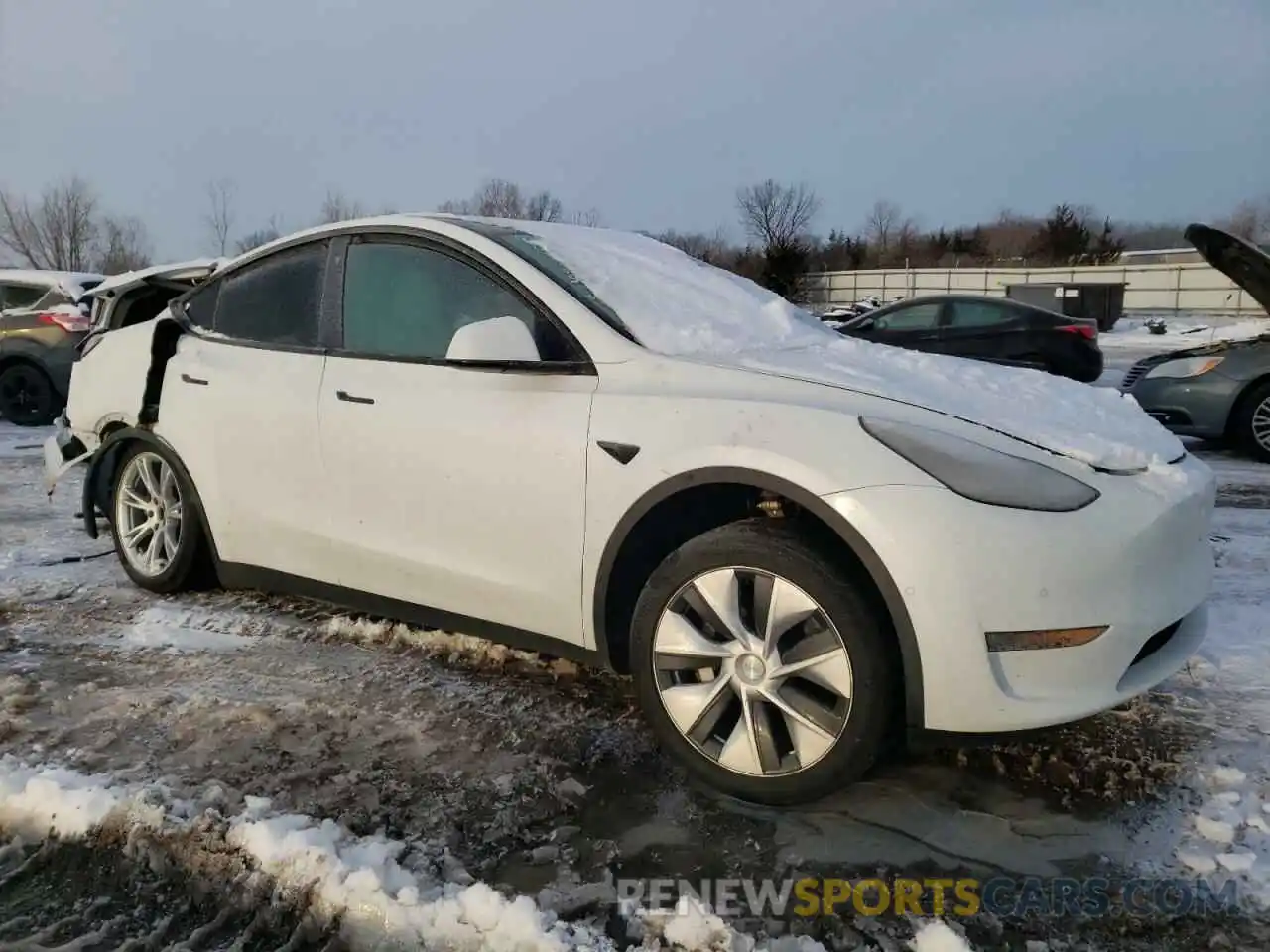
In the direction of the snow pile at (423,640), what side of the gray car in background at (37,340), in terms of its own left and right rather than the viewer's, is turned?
left

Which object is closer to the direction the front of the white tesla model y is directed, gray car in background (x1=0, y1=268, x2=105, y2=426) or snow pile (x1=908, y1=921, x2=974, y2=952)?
the snow pile

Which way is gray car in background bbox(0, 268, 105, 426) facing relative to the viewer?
to the viewer's left

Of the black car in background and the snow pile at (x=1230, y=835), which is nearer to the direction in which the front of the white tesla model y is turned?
the snow pile

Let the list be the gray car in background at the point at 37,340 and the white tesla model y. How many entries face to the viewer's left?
1

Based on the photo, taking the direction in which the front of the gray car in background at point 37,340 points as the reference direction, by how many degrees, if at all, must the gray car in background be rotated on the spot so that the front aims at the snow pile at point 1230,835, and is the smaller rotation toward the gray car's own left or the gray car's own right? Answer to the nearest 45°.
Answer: approximately 90° to the gray car's own left

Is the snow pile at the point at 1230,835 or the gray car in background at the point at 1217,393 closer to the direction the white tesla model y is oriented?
the snow pile

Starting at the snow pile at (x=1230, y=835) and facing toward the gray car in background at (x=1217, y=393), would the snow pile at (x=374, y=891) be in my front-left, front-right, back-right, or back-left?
back-left

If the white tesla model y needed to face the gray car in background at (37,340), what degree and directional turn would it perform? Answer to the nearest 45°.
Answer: approximately 180°

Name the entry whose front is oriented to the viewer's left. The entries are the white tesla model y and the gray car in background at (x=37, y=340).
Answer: the gray car in background

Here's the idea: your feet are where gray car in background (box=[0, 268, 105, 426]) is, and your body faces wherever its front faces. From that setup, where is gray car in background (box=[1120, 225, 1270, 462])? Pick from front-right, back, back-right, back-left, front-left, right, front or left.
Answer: back-left

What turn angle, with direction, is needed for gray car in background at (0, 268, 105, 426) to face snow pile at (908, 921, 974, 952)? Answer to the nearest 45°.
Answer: approximately 90° to its left

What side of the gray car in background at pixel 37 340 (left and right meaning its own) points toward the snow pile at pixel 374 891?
left

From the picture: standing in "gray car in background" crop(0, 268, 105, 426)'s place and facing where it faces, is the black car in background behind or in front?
behind
